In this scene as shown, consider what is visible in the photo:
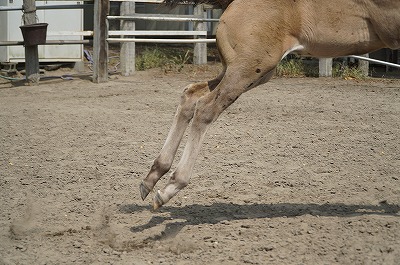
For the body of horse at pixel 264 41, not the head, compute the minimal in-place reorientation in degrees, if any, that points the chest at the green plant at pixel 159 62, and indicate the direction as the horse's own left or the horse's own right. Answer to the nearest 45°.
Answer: approximately 90° to the horse's own left

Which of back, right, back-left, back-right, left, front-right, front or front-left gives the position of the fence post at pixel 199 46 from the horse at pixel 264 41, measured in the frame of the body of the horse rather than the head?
left

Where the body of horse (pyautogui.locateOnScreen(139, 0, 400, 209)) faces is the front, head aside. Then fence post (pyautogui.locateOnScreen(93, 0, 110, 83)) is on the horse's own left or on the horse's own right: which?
on the horse's own left

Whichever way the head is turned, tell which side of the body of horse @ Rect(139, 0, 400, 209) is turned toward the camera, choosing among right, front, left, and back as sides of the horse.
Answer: right

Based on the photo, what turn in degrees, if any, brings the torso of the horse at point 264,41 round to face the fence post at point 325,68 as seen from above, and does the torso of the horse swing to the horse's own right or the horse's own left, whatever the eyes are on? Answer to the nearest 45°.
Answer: approximately 90° to the horse's own left

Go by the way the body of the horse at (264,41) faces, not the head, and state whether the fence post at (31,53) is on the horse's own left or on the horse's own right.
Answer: on the horse's own left

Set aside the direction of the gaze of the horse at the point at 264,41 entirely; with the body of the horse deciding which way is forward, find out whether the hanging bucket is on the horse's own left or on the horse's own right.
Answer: on the horse's own left

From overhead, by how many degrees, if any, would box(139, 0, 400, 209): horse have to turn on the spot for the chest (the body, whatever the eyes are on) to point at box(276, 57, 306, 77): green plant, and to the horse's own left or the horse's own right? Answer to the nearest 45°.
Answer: approximately 90° to the horse's own left

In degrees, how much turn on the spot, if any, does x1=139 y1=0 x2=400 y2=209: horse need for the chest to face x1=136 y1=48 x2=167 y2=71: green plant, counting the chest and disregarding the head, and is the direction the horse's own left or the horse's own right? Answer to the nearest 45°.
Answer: approximately 90° to the horse's own left
